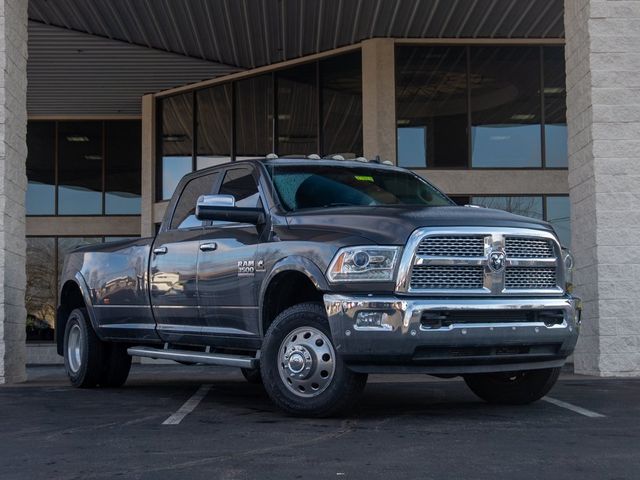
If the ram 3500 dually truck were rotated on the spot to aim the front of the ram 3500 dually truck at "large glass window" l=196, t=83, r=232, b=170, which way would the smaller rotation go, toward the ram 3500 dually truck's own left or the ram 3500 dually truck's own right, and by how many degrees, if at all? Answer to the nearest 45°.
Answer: approximately 135° to the ram 3500 dually truck's own left

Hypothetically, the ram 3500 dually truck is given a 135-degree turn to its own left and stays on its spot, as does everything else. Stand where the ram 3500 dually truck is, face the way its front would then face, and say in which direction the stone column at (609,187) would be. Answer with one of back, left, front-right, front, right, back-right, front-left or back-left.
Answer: front-right

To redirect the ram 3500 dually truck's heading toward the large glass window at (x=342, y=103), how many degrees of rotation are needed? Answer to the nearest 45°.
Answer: approximately 135° to its left

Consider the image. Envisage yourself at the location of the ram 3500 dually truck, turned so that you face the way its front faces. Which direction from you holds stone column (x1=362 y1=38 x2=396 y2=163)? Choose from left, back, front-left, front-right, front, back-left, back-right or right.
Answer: back-left

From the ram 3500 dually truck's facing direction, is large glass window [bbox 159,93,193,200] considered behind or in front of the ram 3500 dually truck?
behind

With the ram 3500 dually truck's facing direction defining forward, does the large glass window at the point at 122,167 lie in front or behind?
behind

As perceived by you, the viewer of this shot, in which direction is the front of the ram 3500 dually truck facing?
facing the viewer and to the right of the viewer

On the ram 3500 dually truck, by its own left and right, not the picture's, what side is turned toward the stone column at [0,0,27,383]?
back

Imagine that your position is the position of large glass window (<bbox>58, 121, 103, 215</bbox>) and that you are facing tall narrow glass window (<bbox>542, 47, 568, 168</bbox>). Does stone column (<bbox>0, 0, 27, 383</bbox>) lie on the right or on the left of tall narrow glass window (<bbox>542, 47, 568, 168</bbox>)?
right
